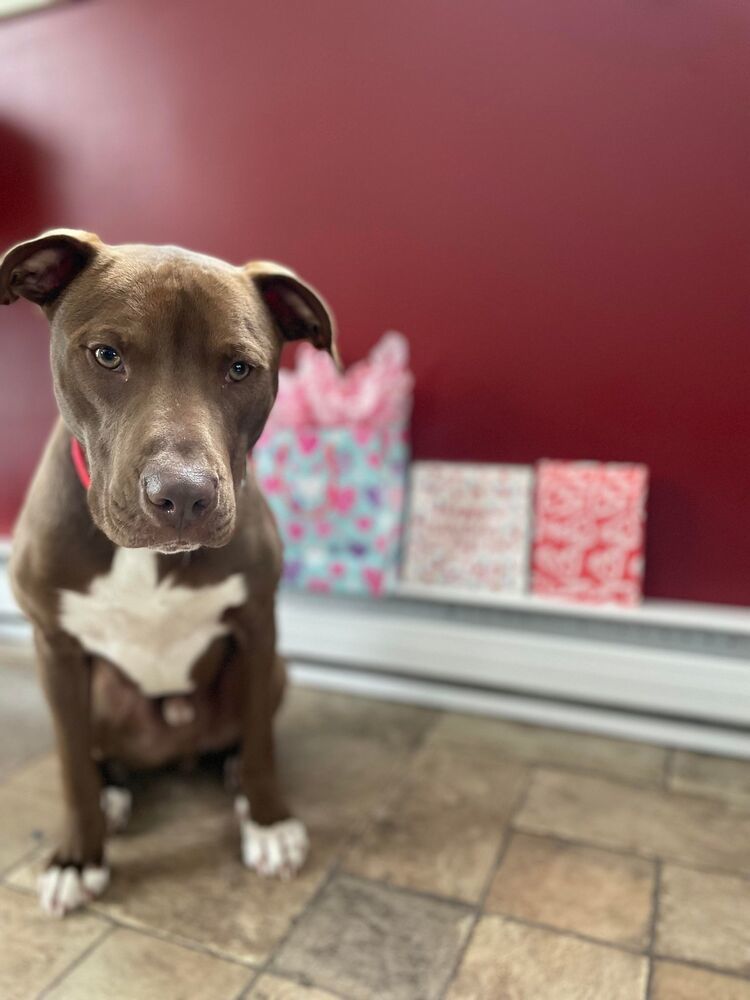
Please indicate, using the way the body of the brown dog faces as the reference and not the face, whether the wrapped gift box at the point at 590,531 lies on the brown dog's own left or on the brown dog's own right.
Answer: on the brown dog's own left

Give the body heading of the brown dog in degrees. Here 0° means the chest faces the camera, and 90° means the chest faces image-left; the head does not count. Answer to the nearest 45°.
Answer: approximately 0°

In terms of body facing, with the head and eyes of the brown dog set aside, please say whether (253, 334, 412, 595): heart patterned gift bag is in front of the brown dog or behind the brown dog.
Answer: behind
